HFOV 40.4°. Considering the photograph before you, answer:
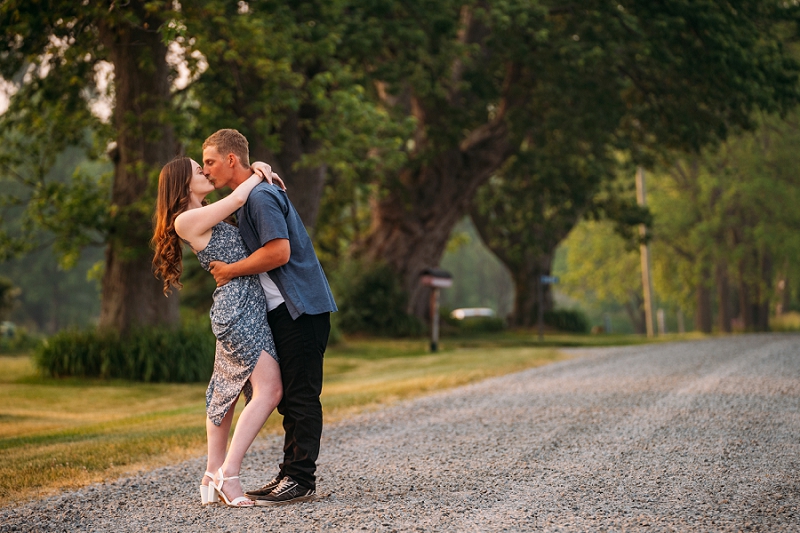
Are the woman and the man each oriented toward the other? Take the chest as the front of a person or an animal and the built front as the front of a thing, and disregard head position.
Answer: yes

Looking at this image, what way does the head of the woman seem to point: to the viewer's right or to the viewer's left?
to the viewer's right

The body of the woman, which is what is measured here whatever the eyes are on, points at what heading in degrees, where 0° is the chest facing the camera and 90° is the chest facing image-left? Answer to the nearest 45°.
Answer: approximately 270°

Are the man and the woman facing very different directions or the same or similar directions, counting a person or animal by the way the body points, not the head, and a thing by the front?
very different directions

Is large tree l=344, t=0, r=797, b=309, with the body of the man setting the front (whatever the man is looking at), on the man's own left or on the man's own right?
on the man's own right

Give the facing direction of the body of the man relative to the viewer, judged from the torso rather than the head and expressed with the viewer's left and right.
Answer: facing to the left of the viewer

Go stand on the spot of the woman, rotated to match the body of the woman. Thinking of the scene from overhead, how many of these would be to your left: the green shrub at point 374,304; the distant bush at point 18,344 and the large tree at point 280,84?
3

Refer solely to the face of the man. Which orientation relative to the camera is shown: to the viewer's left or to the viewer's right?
to the viewer's left

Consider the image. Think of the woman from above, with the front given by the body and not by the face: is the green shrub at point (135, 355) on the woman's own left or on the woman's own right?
on the woman's own left

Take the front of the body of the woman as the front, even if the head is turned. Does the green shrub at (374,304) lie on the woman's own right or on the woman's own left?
on the woman's own left

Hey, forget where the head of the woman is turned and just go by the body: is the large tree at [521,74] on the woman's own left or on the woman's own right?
on the woman's own left

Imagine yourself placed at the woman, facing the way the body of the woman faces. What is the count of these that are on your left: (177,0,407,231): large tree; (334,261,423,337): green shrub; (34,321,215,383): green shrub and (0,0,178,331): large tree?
4
